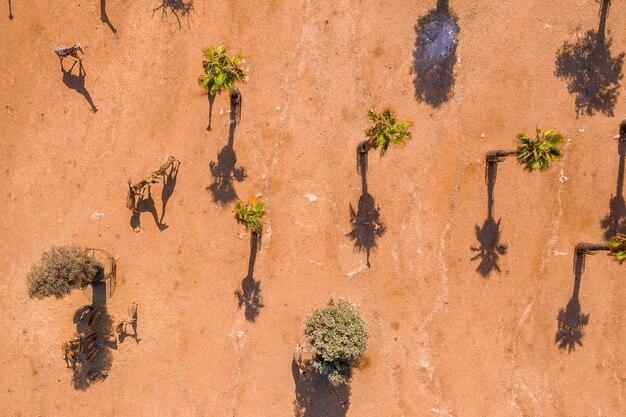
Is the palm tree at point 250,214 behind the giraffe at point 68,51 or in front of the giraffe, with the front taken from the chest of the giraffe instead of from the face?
in front

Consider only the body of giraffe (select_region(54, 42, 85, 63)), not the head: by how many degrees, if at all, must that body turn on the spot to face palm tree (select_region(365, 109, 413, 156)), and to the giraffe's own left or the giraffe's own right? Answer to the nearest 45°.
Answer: approximately 45° to the giraffe's own right

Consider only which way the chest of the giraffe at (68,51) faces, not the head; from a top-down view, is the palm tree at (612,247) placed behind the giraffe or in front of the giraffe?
in front

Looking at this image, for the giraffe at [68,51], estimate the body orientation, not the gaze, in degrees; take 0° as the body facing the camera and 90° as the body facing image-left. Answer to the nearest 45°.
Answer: approximately 270°

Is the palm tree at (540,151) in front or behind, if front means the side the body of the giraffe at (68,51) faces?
in front
